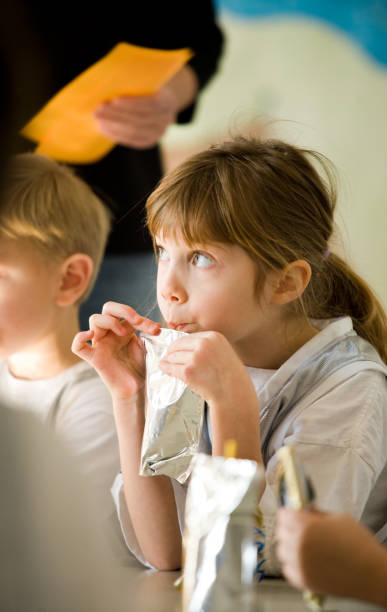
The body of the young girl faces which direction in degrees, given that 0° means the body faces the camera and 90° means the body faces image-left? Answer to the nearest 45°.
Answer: approximately 45°

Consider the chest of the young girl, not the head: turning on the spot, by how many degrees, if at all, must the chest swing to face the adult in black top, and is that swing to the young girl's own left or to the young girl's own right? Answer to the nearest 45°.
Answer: approximately 135° to the young girl's own right

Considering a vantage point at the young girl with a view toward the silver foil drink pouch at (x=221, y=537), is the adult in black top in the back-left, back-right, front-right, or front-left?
back-right

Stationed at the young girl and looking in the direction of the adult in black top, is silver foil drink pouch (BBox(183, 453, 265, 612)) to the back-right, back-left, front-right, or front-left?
back-left
